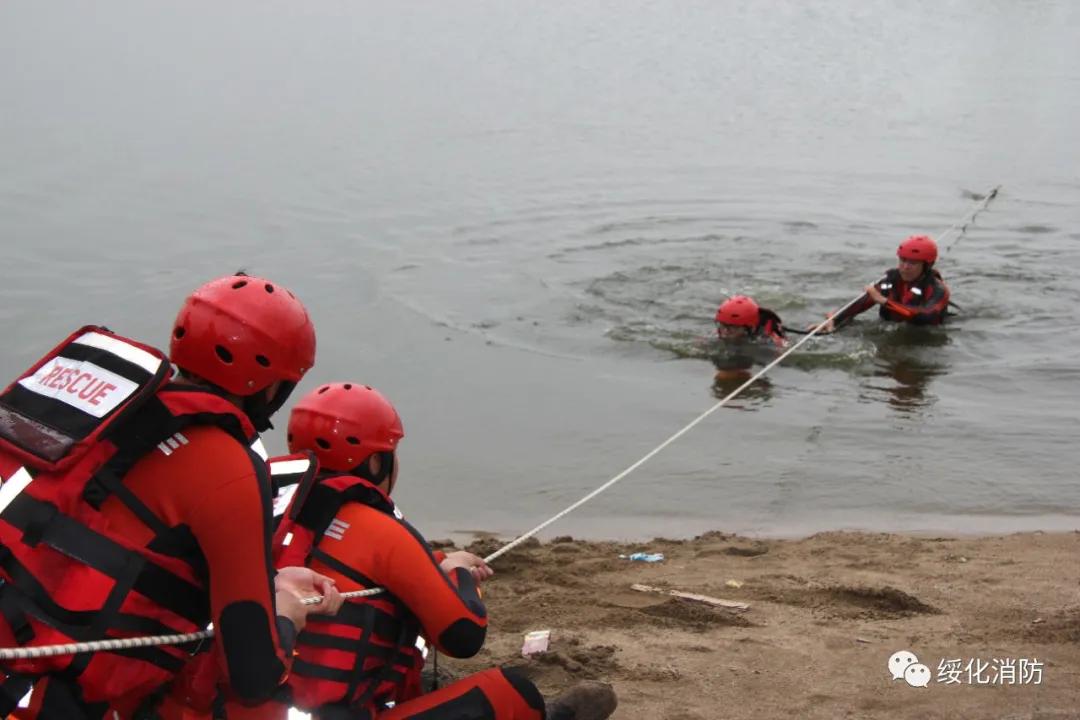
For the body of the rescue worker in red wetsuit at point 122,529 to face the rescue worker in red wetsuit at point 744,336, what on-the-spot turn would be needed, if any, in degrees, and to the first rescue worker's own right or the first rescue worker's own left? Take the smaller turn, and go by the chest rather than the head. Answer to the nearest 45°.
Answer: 0° — they already face them

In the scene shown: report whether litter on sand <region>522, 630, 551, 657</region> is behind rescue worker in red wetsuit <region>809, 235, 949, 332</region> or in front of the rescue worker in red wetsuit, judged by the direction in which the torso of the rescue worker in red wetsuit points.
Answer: in front

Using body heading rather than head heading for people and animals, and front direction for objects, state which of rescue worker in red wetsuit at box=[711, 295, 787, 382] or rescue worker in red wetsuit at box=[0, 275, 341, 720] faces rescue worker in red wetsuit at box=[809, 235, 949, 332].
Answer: rescue worker in red wetsuit at box=[0, 275, 341, 720]

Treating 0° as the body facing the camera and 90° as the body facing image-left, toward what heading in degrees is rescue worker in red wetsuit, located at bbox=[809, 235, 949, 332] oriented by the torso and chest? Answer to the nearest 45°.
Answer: approximately 45°

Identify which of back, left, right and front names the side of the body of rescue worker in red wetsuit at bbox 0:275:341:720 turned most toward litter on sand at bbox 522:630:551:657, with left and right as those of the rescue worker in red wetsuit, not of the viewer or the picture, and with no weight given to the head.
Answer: front

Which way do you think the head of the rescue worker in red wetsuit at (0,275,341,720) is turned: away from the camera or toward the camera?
away from the camera

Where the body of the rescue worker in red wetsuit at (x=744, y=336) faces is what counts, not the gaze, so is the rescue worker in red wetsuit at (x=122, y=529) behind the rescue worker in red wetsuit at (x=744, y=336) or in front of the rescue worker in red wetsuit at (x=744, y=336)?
in front

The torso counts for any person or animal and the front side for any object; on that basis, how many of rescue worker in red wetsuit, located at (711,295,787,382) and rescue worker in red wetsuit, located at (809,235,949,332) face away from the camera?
0

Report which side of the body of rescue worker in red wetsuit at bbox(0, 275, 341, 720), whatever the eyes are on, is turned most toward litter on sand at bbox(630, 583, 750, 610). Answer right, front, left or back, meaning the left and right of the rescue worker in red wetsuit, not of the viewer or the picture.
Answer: front

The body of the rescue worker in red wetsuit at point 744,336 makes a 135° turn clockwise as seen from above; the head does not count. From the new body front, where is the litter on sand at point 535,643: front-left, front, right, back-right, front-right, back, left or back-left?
back

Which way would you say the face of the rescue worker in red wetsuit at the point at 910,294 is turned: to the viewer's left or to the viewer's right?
to the viewer's left

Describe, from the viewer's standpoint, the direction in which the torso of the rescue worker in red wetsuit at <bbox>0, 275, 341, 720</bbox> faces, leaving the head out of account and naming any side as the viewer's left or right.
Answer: facing away from the viewer and to the right of the viewer
